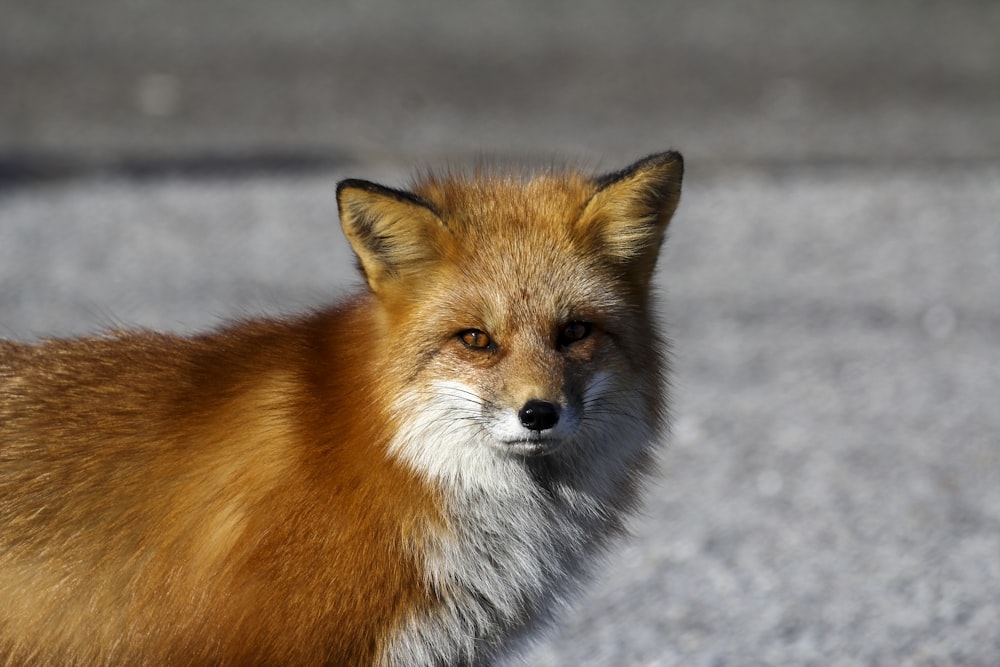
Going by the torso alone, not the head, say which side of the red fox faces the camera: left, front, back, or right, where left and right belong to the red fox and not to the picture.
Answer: right
